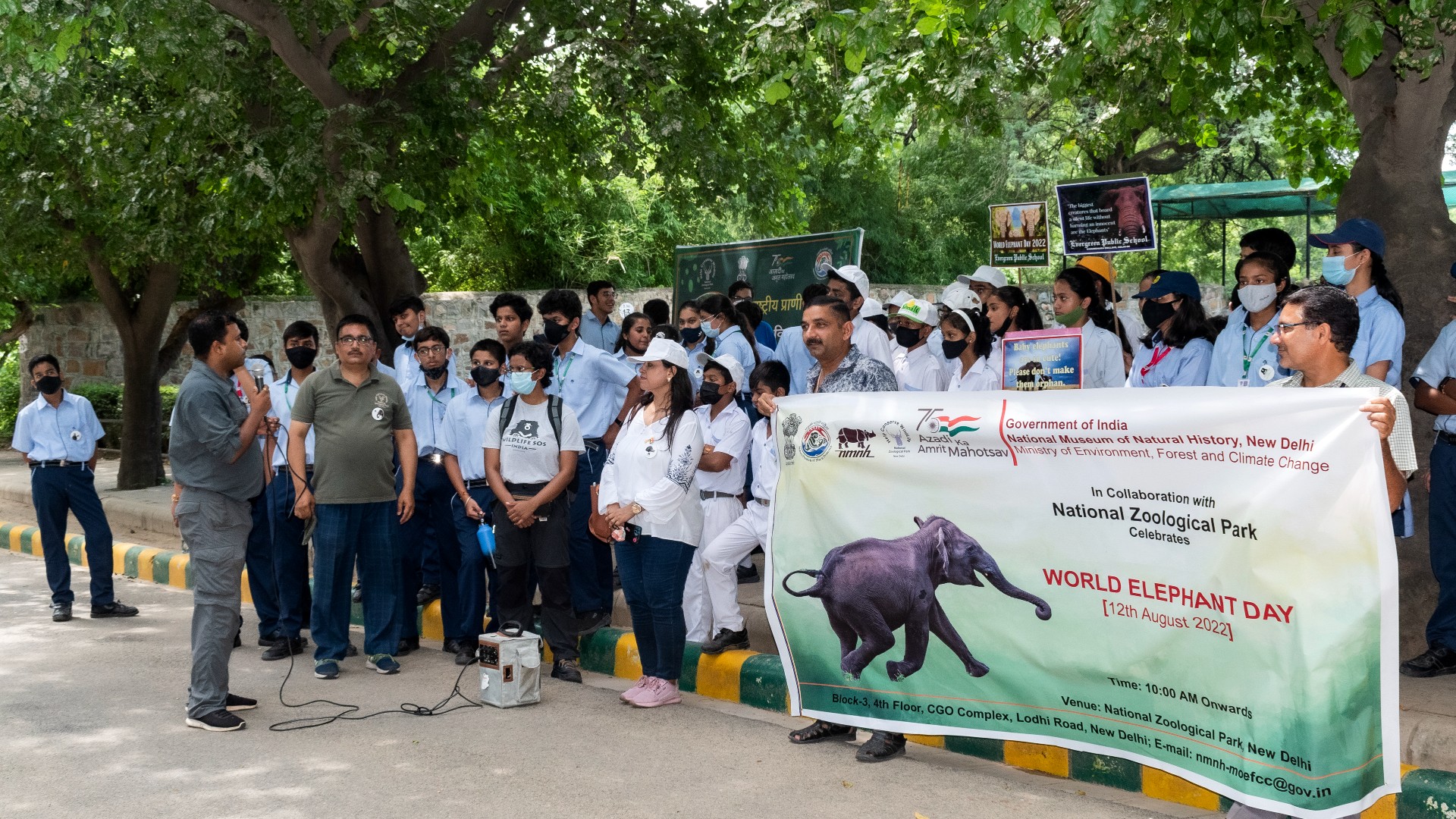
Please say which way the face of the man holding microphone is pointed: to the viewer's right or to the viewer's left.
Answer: to the viewer's right

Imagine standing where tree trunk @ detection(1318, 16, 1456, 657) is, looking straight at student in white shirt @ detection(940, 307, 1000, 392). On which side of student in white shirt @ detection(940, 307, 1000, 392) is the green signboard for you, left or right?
right

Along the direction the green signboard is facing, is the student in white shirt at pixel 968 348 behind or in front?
in front

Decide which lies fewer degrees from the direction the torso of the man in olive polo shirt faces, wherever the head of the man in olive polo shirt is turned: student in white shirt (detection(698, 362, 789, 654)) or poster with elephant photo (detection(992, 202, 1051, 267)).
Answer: the student in white shirt

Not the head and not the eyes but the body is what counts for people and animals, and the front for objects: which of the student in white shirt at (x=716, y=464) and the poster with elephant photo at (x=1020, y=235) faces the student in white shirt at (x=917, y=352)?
the poster with elephant photo

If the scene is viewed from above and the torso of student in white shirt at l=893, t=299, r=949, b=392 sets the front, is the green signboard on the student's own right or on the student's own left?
on the student's own right

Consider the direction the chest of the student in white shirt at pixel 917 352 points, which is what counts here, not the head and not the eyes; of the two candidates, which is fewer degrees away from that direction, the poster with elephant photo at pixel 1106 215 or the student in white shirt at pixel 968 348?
the student in white shirt

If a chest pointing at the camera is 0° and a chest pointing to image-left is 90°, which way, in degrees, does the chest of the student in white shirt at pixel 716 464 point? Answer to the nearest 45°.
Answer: approximately 45°

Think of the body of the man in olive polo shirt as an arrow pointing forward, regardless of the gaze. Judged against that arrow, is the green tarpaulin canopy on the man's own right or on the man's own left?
on the man's own left

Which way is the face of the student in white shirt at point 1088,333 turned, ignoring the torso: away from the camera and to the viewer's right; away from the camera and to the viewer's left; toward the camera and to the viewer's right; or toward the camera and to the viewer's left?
toward the camera and to the viewer's left

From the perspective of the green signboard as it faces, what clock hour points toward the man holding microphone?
The man holding microphone is roughly at 1 o'clock from the green signboard.

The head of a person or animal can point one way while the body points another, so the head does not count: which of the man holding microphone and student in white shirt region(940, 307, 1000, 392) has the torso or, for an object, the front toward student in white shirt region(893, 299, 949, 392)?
the man holding microphone
